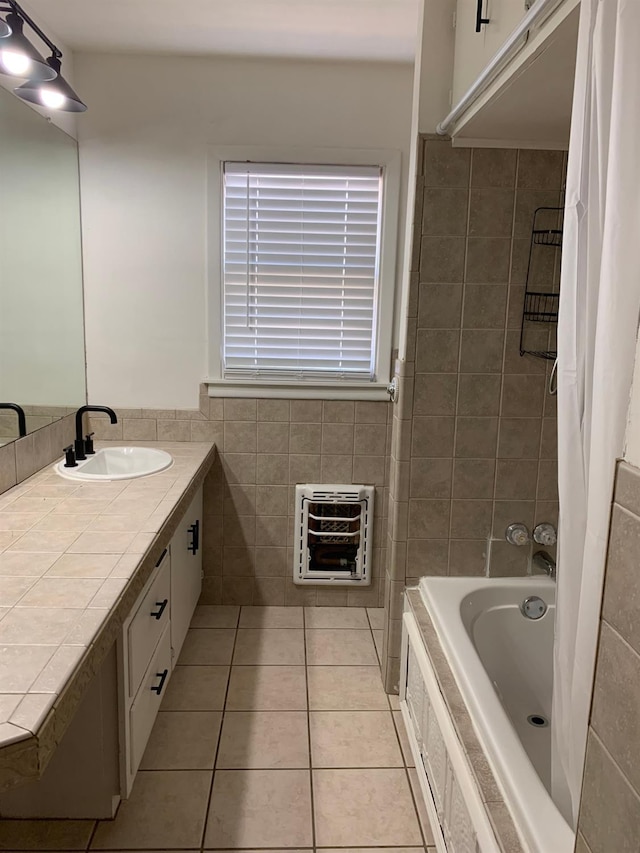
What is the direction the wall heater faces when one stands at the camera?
facing the viewer

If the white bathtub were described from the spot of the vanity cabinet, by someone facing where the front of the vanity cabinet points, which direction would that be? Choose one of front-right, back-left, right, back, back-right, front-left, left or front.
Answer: front

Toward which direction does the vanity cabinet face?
to the viewer's right

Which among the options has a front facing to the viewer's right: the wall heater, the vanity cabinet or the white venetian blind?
the vanity cabinet

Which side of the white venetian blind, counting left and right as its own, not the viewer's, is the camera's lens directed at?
front

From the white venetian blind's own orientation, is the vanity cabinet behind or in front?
in front

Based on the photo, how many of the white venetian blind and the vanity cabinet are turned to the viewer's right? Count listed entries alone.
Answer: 1

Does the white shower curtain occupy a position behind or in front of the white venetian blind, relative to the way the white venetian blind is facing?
in front

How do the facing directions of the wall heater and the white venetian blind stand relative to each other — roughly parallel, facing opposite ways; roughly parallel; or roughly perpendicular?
roughly parallel

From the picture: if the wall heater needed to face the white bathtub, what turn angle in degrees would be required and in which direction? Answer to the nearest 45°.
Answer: approximately 45° to its left

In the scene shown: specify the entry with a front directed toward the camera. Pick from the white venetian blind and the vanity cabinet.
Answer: the white venetian blind

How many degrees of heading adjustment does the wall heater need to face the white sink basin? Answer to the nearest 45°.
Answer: approximately 90° to its right

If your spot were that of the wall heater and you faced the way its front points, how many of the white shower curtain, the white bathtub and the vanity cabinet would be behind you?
0

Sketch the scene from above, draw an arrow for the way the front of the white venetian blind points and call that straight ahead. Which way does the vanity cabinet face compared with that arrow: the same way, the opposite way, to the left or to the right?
to the left

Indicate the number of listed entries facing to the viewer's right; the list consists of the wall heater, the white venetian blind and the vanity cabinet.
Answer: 1

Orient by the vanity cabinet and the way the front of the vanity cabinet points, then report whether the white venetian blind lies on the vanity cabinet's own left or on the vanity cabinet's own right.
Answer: on the vanity cabinet's own left
